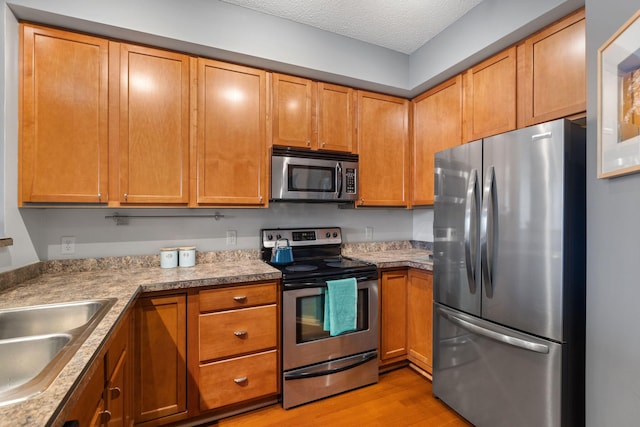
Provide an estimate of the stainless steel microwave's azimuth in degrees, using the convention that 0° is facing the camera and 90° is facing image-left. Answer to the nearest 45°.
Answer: approximately 315°

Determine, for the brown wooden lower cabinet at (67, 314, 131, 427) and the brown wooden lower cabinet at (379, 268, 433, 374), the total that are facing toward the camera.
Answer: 1

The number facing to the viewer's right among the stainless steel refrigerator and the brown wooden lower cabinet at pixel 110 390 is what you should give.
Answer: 1

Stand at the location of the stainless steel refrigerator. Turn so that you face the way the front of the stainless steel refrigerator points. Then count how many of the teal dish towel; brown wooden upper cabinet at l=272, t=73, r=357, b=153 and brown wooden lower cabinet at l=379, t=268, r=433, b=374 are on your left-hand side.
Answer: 0

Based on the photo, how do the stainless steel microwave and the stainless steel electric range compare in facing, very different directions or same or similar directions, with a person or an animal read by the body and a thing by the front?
same or similar directions

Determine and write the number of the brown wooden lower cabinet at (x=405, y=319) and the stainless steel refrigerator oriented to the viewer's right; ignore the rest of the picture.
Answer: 0

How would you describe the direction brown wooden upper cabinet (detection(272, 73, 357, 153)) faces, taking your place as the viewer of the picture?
facing the viewer and to the right of the viewer

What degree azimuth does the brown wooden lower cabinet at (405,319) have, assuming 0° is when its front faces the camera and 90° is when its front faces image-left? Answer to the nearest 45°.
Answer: approximately 0°

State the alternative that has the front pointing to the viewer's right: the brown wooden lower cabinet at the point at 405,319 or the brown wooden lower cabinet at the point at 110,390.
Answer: the brown wooden lower cabinet at the point at 110,390

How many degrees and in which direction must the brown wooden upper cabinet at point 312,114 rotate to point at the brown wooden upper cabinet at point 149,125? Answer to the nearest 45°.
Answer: approximately 90° to its right

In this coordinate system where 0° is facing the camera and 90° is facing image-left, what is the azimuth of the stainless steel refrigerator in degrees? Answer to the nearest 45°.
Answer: approximately 45°

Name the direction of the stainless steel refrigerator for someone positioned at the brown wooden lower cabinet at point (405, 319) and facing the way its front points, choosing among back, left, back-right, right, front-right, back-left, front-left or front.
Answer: front-left

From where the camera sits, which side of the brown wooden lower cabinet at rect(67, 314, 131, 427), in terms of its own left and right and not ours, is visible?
right

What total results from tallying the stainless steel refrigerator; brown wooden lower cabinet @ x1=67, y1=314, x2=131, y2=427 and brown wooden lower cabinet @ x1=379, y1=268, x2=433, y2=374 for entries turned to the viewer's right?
1

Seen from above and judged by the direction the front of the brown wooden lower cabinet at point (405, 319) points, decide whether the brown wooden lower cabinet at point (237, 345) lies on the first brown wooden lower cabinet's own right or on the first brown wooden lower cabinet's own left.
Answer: on the first brown wooden lower cabinet's own right

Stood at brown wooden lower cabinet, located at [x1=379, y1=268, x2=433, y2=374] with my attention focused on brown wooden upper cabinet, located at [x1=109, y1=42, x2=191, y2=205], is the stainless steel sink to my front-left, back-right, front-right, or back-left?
front-left

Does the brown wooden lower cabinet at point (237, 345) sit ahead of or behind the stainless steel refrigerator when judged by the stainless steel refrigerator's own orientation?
ahead

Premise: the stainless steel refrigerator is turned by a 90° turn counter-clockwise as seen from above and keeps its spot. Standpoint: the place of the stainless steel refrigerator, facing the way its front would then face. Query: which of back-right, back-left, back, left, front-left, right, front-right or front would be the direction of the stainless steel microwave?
back-right
